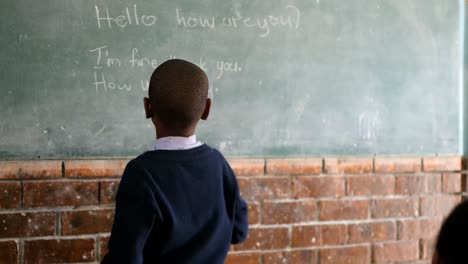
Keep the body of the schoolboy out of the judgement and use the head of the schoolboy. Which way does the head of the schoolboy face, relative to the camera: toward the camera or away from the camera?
away from the camera

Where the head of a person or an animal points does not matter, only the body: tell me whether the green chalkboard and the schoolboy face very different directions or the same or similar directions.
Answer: very different directions

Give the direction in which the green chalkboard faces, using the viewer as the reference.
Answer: facing the viewer

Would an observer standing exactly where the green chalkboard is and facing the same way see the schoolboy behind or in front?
in front

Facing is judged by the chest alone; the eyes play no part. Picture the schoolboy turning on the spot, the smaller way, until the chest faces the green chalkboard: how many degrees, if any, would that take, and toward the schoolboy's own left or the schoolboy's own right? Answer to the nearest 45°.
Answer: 0° — they already face it

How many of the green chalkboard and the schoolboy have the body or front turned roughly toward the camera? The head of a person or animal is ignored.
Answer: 1

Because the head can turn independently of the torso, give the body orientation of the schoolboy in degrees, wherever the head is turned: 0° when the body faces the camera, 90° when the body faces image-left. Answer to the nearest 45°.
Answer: approximately 180°
